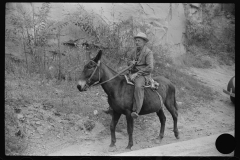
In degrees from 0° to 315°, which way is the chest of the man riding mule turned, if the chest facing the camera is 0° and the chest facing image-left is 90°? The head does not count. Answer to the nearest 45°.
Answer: approximately 45°
